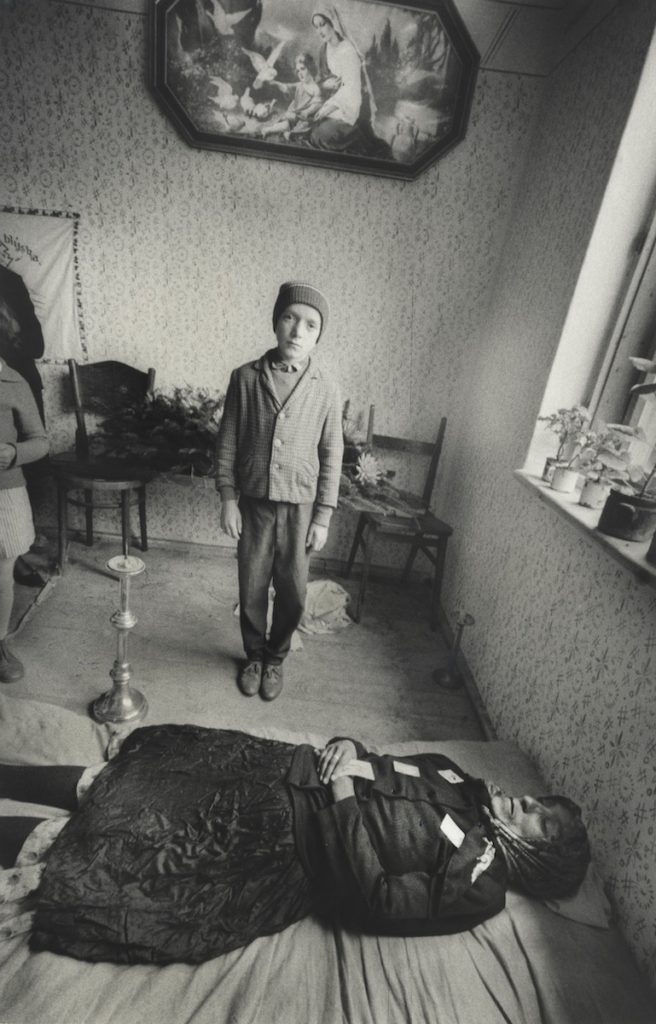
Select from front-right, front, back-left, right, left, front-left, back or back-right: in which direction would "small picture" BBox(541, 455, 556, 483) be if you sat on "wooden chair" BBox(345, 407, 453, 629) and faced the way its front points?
front-left

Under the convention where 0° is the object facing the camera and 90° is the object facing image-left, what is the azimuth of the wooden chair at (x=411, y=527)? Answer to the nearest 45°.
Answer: approximately 0°

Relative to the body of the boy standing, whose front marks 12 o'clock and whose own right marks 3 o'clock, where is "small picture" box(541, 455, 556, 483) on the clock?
The small picture is roughly at 9 o'clock from the boy standing.

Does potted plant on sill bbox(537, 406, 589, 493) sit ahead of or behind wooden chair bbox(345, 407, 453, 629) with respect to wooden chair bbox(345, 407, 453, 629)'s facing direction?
ahead

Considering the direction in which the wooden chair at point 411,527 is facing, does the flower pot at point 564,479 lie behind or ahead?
ahead

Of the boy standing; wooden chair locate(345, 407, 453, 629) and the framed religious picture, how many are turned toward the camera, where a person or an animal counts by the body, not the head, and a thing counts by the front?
3

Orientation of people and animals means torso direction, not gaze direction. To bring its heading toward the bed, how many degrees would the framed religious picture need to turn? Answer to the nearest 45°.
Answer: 0° — it already faces it

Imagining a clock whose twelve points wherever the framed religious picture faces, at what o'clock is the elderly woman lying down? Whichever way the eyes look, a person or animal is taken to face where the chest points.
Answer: The elderly woman lying down is roughly at 12 o'clock from the framed religious picture.

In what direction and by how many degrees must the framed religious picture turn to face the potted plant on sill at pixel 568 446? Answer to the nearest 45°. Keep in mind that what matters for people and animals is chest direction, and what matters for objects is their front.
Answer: approximately 45° to its left

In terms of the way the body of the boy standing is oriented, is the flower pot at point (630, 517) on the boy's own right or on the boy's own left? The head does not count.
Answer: on the boy's own left

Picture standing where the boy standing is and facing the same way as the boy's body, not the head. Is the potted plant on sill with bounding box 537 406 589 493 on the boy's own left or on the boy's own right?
on the boy's own left
